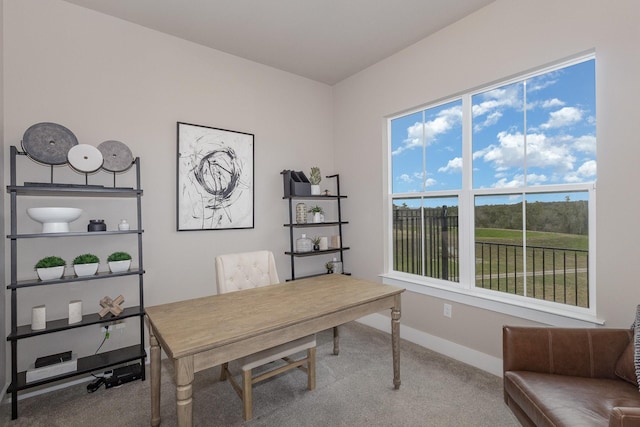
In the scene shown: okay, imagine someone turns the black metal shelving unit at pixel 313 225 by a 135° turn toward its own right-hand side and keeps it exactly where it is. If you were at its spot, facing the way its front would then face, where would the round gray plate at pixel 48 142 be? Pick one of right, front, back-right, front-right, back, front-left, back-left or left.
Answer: front-left

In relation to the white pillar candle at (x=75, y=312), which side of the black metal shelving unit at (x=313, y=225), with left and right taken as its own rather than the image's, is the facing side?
right

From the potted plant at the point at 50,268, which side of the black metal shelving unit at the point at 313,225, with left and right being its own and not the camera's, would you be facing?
right

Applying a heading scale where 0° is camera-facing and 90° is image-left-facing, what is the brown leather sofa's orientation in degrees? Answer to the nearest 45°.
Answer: approximately 45°

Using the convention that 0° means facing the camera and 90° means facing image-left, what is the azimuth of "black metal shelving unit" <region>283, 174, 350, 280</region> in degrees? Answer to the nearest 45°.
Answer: approximately 315°

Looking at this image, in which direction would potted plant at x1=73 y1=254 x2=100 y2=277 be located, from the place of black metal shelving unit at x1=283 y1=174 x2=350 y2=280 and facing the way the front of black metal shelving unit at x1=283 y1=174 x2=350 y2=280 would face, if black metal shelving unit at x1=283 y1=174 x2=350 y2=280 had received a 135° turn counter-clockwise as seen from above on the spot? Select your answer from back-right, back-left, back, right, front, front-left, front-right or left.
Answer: back-left
